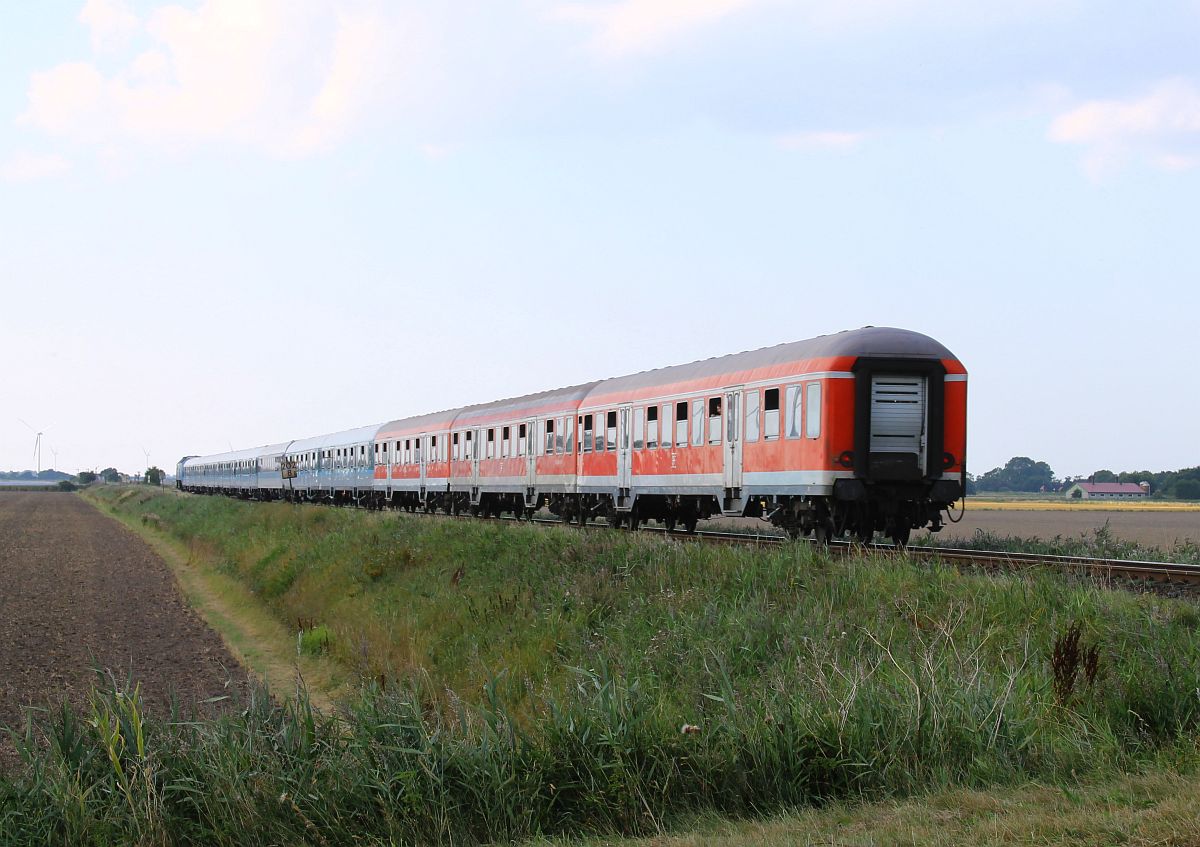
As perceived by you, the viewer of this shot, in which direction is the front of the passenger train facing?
facing away from the viewer and to the left of the viewer
